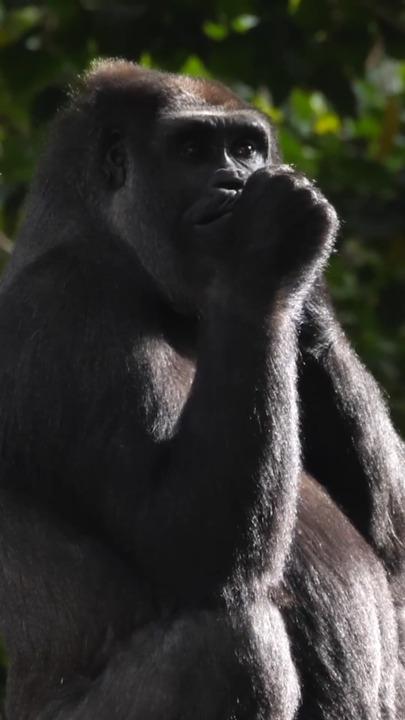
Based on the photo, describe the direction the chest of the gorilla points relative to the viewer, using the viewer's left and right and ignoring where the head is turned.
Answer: facing the viewer and to the right of the viewer
